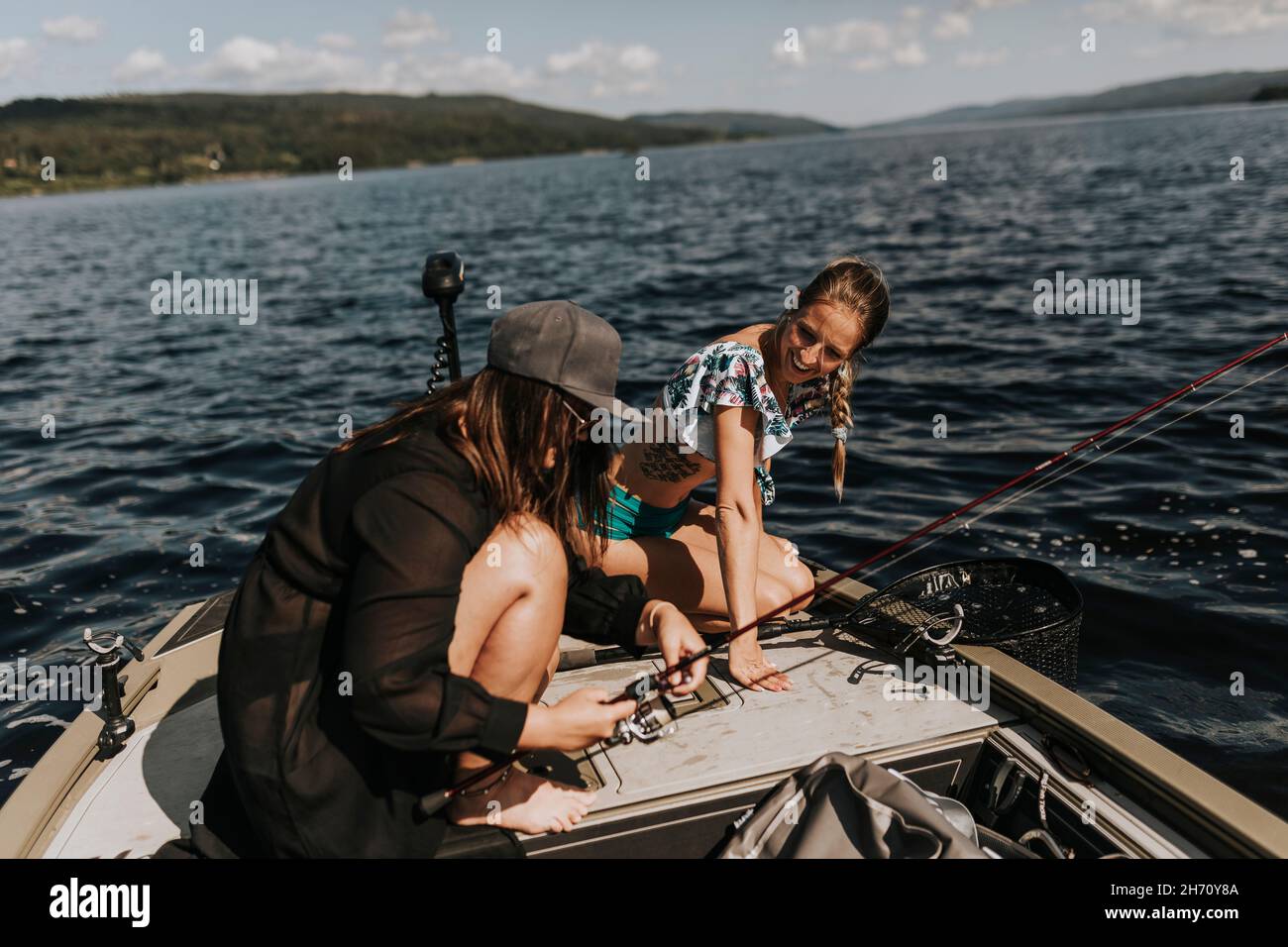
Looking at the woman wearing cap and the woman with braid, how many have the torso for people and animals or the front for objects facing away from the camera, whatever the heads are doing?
0

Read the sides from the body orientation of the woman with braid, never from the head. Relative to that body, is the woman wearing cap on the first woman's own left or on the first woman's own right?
on the first woman's own right

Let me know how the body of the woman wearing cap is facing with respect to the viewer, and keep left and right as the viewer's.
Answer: facing to the right of the viewer

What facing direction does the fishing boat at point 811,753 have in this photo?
away from the camera
